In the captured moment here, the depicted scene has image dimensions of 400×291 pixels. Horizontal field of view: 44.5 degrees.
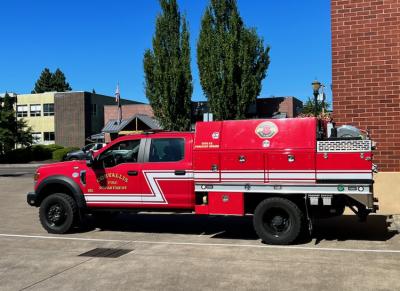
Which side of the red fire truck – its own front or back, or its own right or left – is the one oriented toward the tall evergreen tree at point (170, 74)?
right

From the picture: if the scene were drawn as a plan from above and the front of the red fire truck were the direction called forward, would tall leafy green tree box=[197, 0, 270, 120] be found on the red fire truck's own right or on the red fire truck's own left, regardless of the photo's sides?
on the red fire truck's own right

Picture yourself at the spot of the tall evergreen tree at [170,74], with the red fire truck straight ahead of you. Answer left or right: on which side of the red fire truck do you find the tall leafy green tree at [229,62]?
left

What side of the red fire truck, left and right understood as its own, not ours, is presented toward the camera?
left
